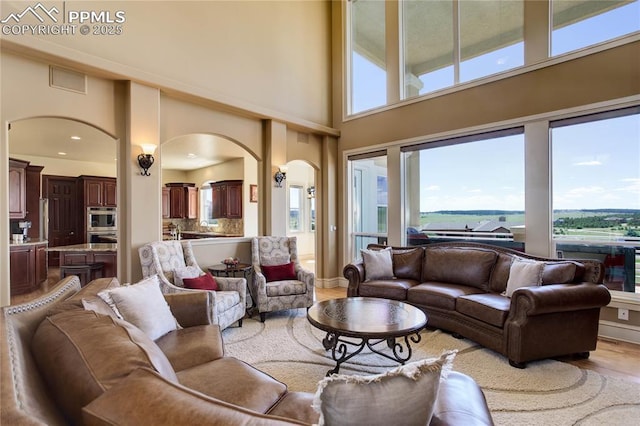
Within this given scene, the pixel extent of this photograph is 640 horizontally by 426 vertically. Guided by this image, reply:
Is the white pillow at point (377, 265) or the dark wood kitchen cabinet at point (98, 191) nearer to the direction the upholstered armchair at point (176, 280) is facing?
the white pillow

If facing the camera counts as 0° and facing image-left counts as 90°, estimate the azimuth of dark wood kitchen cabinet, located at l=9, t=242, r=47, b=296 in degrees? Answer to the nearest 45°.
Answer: approximately 315°

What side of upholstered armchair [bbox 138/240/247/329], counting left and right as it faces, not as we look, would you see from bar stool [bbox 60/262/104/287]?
back

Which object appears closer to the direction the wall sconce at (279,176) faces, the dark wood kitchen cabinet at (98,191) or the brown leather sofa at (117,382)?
the brown leather sofa

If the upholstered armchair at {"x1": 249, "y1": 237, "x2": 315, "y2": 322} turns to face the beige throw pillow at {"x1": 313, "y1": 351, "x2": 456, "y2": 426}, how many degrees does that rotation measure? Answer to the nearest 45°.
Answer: approximately 45° to its right

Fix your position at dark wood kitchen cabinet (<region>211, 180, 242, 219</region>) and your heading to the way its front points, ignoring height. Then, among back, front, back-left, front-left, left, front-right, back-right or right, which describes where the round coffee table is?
front-left

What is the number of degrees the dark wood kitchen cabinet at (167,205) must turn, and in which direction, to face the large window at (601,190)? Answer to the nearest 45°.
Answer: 0° — it already faces it

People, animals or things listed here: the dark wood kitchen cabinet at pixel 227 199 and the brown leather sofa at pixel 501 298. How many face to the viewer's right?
0

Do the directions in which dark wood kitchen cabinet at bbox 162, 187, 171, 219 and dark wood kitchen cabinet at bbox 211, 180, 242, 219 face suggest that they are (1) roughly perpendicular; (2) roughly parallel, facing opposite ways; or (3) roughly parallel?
roughly perpendicular
